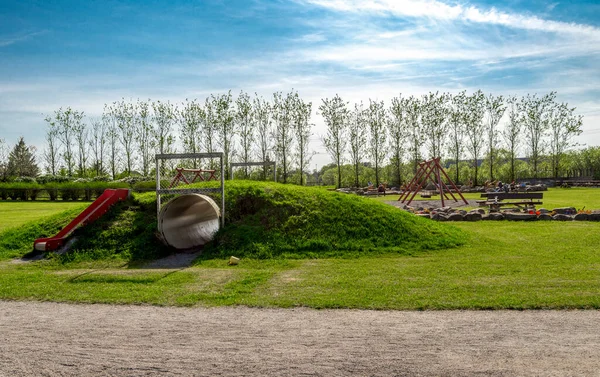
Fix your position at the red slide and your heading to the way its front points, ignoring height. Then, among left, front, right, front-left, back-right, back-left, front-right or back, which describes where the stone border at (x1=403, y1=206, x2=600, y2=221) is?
back-left

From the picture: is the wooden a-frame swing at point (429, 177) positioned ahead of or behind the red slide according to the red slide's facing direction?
behind

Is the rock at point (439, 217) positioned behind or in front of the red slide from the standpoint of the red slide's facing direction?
behind

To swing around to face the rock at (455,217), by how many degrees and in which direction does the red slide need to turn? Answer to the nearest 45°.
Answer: approximately 135° to its left

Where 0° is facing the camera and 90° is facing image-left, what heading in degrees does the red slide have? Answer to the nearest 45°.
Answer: approximately 45°
